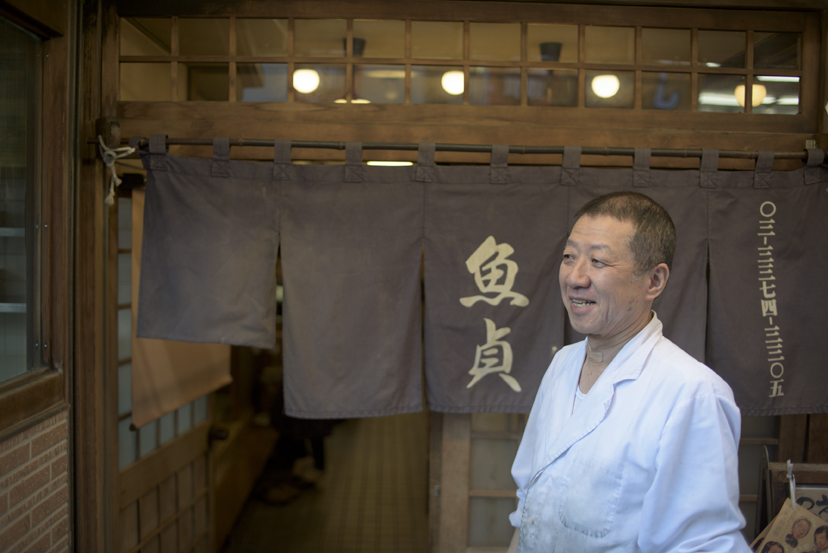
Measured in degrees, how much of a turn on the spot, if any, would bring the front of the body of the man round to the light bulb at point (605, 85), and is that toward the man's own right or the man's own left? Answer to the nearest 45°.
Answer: approximately 135° to the man's own right

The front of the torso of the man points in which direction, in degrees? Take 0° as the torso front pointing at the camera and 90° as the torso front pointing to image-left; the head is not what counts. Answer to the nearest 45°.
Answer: approximately 45°

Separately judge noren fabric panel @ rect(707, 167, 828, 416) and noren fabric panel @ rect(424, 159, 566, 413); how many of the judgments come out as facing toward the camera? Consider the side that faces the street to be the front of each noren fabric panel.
2

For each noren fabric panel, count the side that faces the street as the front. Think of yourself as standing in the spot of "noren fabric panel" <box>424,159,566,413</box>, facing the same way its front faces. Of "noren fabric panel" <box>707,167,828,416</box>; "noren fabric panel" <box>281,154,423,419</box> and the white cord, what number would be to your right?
2

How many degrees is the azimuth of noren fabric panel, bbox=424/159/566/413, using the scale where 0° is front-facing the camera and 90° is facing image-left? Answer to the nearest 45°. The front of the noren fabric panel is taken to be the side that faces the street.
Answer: approximately 0°
